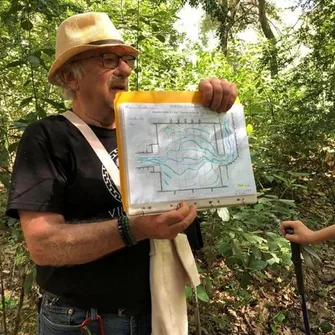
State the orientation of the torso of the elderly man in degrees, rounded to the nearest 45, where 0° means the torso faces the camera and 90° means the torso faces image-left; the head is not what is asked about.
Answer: approximately 315°

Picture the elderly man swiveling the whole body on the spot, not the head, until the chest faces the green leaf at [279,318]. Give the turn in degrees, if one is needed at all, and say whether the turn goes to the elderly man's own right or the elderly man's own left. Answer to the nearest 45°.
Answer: approximately 90° to the elderly man's own left

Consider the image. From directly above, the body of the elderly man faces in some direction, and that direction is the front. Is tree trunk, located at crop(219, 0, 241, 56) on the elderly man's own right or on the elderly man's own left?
on the elderly man's own left
